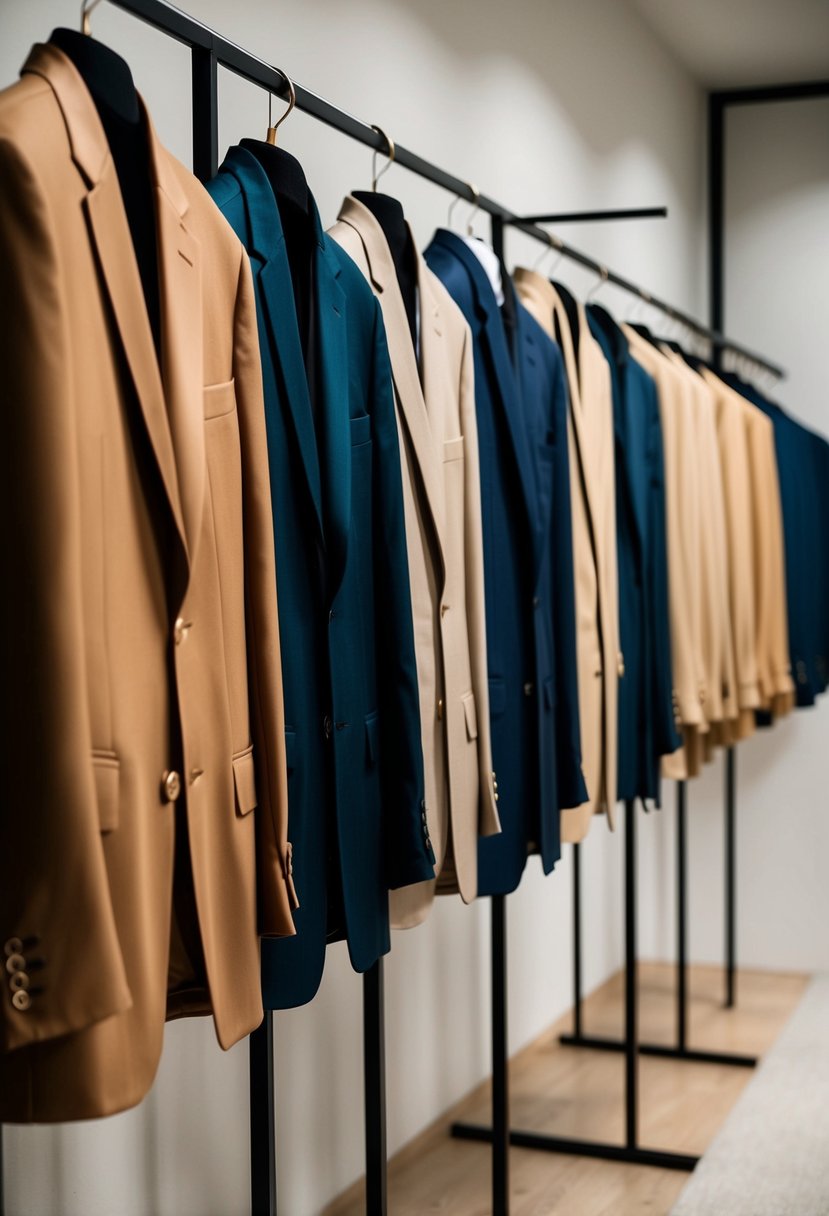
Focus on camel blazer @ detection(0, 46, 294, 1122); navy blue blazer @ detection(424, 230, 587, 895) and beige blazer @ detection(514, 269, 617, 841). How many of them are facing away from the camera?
0

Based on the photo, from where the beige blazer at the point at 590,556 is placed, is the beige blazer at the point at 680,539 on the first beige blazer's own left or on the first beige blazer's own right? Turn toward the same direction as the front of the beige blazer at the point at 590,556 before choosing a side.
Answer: on the first beige blazer's own left

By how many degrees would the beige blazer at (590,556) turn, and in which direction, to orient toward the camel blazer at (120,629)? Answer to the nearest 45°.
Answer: approximately 45° to its right

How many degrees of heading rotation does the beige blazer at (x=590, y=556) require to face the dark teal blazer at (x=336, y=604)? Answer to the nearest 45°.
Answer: approximately 45° to its right
